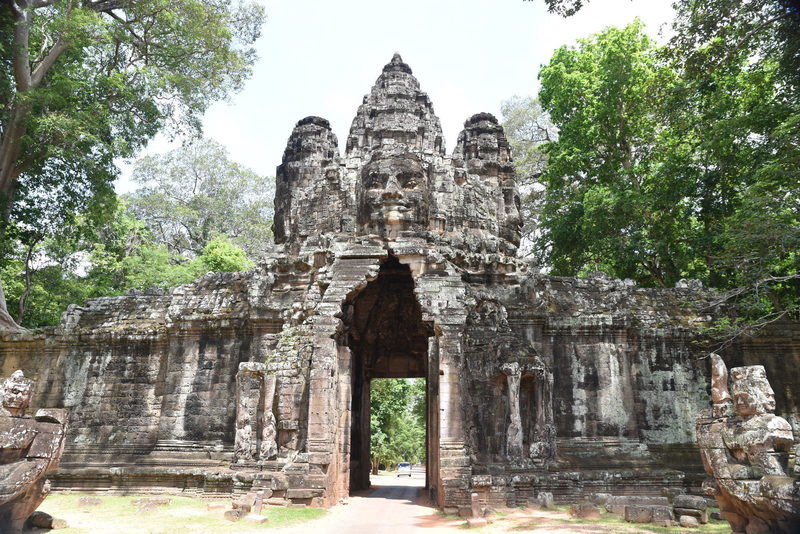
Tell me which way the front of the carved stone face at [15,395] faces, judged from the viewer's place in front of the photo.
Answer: facing the viewer and to the right of the viewer

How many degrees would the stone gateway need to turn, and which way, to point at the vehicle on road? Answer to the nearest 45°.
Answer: approximately 180°

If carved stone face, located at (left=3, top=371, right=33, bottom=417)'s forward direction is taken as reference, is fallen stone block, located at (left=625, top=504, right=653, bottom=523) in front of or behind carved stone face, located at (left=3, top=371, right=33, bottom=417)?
in front

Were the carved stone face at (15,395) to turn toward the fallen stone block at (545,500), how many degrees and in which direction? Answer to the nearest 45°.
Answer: approximately 45° to its left

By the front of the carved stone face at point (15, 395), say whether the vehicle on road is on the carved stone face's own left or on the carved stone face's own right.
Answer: on the carved stone face's own left

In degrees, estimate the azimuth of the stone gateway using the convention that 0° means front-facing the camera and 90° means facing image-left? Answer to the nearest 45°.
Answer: approximately 0°

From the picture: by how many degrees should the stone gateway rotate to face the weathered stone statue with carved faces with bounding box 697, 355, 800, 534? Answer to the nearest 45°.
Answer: approximately 45° to its left

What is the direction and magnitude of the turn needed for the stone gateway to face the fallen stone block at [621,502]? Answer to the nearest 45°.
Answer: approximately 45° to its left

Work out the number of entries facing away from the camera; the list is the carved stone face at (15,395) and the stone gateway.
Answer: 0

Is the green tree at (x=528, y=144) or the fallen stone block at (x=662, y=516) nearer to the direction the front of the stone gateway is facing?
the fallen stone block

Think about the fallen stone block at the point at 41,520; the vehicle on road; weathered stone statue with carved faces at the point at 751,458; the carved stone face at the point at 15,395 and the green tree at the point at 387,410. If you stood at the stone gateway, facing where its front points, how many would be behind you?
2
